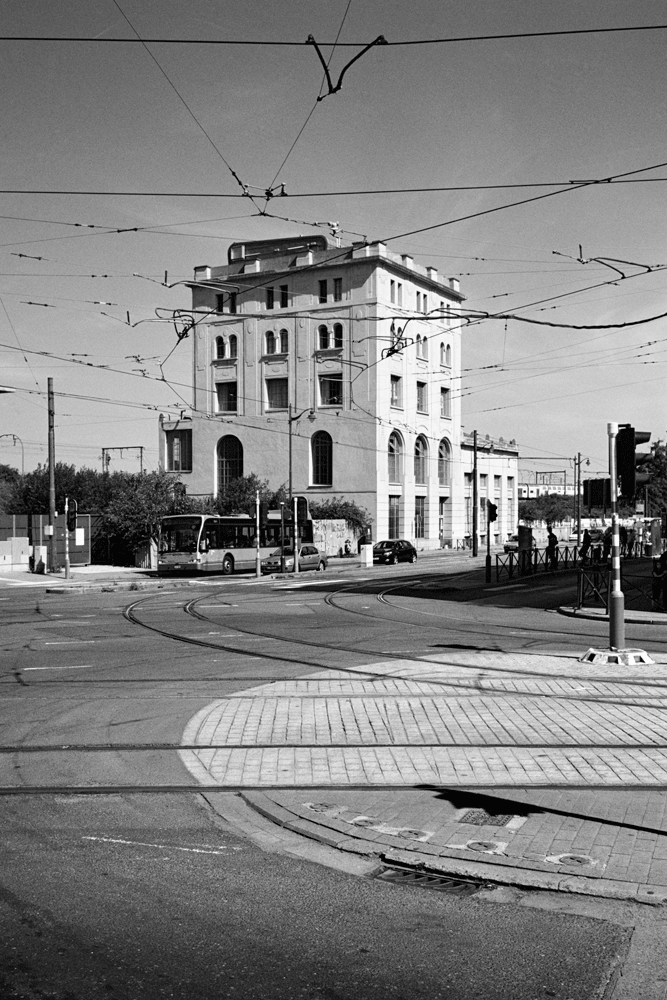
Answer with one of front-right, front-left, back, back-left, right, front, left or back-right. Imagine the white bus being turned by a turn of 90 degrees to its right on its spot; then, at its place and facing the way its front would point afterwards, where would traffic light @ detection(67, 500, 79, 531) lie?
left

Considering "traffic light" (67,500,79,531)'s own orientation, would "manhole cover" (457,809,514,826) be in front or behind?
in front

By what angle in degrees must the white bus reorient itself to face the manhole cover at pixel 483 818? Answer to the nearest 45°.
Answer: approximately 45° to its left

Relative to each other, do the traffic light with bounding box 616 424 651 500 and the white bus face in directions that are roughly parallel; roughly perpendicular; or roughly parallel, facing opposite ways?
roughly perpendicular

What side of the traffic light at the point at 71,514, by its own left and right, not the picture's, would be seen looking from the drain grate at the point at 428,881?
front

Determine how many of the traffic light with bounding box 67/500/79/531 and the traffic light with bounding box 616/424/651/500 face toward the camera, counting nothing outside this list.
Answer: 1

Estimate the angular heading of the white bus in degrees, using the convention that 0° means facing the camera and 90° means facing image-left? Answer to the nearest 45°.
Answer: approximately 45°

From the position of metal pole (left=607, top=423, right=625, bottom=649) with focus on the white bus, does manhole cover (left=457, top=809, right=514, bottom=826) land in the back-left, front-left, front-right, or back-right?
back-left

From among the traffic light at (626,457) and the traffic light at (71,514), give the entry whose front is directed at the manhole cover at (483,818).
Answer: the traffic light at (71,514)

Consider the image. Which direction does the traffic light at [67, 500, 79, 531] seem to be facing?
toward the camera
